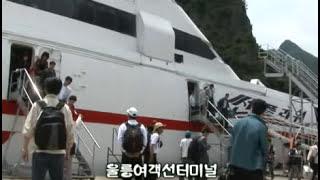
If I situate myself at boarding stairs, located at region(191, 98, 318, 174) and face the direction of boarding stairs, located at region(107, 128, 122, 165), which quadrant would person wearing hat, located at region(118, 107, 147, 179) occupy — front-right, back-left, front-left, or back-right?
front-left

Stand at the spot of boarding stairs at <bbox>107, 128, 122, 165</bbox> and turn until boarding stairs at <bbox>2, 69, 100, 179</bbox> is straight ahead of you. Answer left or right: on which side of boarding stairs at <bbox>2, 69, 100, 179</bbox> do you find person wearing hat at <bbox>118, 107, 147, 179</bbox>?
left

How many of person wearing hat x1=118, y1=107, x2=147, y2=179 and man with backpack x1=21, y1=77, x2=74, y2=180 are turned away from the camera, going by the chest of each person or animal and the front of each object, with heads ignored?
2

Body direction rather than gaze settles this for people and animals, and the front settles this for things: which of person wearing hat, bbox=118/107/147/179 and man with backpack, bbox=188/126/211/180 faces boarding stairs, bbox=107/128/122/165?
the person wearing hat

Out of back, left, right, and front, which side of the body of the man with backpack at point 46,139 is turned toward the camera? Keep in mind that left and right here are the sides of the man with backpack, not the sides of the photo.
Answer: back

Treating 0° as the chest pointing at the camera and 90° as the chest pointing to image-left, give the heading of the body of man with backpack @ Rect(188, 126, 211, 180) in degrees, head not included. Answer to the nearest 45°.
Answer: approximately 225°

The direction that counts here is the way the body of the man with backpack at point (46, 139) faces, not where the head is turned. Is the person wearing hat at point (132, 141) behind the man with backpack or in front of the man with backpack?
in front

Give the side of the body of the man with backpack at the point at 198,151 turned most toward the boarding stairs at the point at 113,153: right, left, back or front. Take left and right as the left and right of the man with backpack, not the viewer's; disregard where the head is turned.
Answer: left

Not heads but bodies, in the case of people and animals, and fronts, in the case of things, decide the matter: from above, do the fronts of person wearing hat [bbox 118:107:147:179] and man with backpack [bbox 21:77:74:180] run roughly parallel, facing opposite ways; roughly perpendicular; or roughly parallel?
roughly parallel

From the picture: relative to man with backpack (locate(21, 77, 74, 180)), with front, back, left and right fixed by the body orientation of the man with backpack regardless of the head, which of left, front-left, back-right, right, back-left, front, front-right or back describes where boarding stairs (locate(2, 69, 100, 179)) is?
front

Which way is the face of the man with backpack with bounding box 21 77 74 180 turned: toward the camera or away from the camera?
away from the camera

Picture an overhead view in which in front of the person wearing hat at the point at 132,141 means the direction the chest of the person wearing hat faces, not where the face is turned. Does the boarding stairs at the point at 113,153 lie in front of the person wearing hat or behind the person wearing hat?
in front

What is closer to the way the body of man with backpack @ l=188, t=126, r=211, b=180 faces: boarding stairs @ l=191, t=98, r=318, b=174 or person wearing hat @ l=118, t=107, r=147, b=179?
the boarding stairs

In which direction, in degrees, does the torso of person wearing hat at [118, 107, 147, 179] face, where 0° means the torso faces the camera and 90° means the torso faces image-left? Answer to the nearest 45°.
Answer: approximately 180°

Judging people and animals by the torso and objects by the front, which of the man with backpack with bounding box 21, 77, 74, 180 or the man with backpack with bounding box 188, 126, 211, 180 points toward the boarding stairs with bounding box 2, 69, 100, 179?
the man with backpack with bounding box 21, 77, 74, 180
